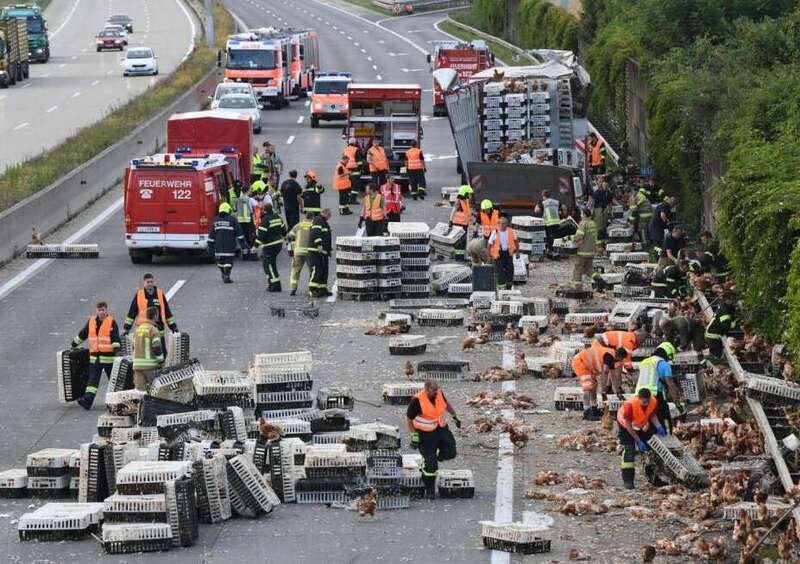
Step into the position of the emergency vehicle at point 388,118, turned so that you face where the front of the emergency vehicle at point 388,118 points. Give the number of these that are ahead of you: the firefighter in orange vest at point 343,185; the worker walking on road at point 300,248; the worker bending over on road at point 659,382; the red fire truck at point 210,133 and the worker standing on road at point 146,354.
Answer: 0

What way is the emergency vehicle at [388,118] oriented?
away from the camera

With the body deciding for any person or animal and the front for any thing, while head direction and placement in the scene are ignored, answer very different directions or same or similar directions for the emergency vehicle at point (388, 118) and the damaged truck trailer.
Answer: same or similar directions

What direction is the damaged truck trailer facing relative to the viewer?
away from the camera

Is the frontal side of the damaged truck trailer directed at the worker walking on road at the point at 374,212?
no

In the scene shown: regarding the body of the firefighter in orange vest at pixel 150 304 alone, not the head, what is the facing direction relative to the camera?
toward the camera

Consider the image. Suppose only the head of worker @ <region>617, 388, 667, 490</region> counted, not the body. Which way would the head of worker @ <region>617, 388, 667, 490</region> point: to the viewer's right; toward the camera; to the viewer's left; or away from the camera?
toward the camera

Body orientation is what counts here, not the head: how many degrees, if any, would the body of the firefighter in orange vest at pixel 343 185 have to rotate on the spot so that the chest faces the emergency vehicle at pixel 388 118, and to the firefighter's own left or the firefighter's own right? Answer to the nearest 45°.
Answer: approximately 90° to the firefighter's own left

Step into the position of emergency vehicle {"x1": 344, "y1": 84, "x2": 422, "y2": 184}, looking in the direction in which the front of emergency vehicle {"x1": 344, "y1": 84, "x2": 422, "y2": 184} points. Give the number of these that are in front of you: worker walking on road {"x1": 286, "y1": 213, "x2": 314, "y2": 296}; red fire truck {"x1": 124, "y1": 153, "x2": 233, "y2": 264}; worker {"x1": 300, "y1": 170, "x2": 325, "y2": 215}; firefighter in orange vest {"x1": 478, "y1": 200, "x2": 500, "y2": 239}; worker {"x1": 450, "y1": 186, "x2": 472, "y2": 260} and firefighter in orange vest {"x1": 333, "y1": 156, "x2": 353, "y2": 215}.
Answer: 0

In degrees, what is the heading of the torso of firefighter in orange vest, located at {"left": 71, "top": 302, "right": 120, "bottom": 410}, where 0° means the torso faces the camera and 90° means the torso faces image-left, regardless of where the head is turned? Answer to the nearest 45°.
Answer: approximately 0°
